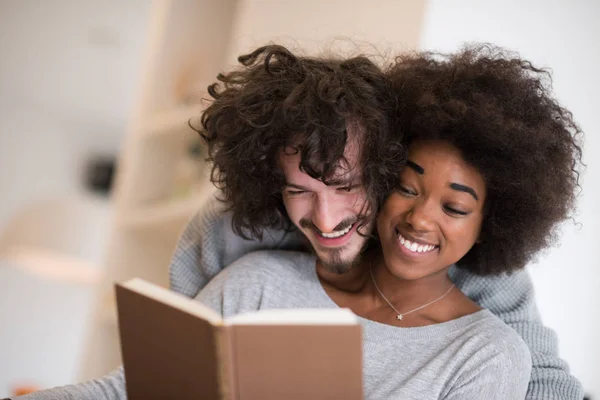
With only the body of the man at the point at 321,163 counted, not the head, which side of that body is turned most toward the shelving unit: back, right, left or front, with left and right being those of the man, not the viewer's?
back

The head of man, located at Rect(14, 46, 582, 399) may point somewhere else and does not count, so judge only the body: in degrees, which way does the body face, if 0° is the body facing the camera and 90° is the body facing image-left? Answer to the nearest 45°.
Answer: approximately 0°

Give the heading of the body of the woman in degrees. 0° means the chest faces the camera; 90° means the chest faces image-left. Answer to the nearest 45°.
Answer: approximately 0°

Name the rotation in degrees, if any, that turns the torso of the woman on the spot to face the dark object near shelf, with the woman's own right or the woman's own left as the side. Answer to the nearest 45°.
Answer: approximately 135° to the woman's own right

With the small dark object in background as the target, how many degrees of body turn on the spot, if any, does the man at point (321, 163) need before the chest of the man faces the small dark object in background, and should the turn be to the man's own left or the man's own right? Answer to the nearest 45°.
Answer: approximately 180°

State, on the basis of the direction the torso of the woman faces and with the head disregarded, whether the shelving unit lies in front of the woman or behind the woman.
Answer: behind
